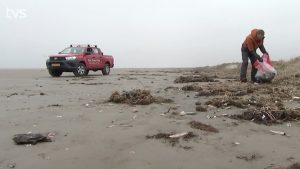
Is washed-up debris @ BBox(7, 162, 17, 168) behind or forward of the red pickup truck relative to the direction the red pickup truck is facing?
forward

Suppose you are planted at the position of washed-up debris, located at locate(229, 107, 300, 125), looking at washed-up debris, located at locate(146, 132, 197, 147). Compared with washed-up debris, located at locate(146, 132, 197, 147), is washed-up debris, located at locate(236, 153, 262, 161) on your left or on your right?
left

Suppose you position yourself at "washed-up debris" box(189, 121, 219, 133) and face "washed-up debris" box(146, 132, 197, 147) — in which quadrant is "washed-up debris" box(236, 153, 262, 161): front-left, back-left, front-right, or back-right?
front-left

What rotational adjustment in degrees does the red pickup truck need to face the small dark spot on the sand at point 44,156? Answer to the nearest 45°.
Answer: approximately 45° to its left

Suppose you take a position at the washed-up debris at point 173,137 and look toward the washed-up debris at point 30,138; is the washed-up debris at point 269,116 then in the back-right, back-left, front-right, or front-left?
back-right

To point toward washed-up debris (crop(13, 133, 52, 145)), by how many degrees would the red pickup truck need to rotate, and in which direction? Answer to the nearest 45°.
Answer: approximately 45° to its left

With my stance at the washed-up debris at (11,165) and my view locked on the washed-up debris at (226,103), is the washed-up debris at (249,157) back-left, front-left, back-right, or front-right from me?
front-right
